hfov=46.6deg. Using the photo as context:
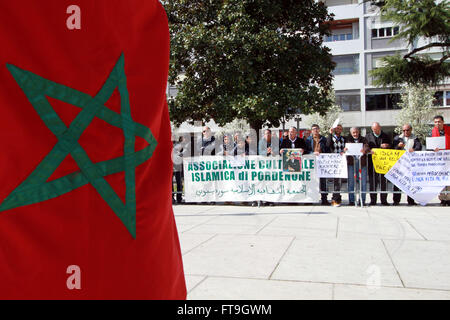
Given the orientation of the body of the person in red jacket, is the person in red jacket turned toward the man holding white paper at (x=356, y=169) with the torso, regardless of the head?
no

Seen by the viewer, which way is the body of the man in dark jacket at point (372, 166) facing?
toward the camera

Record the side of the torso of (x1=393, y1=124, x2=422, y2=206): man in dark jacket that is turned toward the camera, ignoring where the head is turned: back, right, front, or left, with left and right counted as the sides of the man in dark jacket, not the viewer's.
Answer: front

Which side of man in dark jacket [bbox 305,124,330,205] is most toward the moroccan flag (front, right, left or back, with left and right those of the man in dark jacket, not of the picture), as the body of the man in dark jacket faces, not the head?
front

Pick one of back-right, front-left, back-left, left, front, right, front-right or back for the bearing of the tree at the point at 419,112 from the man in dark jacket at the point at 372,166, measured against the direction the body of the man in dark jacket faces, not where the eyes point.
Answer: back

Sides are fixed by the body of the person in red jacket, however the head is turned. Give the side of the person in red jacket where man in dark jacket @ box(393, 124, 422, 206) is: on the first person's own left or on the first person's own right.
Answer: on the first person's own right

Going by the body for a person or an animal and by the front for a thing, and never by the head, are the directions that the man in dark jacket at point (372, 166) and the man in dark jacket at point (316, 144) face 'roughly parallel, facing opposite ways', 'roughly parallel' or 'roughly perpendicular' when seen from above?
roughly parallel

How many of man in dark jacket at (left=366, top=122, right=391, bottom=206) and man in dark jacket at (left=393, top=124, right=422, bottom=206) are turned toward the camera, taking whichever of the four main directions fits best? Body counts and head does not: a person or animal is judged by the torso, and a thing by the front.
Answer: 2

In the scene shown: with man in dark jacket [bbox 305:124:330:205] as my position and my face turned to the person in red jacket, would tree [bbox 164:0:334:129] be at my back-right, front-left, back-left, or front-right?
back-left

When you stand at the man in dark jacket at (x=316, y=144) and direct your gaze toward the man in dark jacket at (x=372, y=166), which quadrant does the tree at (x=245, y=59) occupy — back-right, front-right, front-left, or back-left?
back-left

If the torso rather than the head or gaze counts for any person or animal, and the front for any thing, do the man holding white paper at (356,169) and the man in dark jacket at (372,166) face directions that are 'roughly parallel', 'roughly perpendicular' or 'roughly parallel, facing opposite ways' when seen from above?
roughly parallel

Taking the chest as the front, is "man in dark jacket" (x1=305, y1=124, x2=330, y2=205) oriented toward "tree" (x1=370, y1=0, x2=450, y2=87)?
no

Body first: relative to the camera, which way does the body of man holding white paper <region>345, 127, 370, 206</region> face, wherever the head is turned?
toward the camera

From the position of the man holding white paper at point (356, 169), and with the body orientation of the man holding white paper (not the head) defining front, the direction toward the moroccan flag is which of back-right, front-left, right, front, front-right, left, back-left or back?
front

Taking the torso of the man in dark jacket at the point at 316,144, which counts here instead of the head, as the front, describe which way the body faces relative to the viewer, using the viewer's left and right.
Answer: facing the viewer
